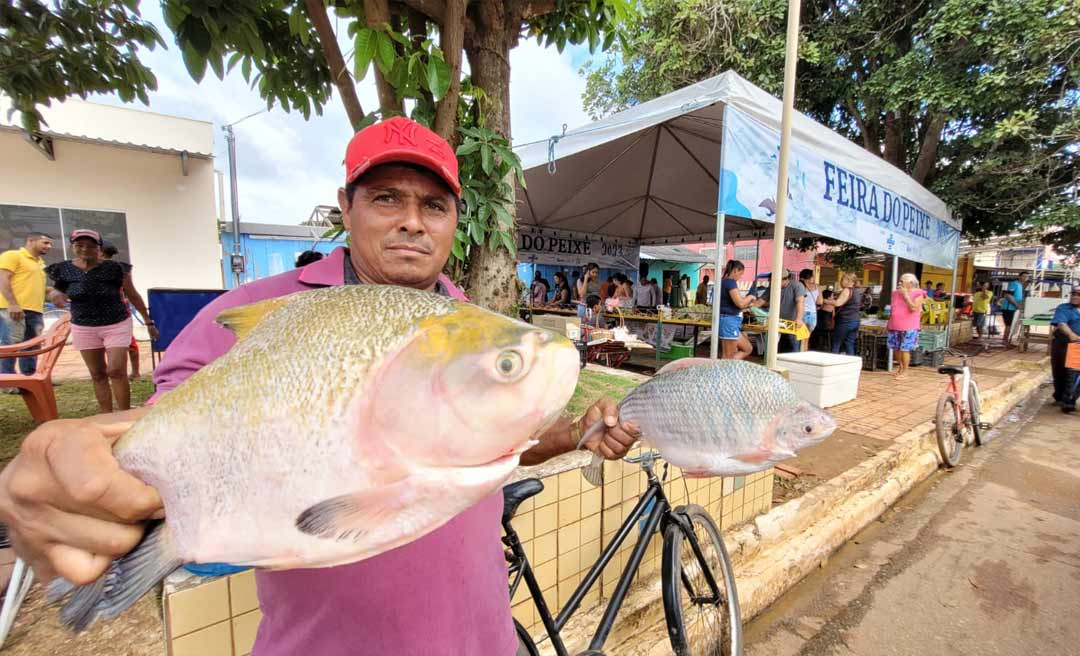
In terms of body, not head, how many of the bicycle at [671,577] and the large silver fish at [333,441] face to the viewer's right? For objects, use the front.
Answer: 2

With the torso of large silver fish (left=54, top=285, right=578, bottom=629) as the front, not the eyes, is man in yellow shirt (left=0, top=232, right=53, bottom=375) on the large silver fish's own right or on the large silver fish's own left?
on the large silver fish's own left

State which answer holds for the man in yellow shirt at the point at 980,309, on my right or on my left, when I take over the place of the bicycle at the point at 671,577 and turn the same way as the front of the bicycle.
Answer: on my left

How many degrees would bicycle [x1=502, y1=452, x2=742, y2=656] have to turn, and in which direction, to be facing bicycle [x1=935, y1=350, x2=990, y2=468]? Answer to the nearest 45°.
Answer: approximately 45° to its left

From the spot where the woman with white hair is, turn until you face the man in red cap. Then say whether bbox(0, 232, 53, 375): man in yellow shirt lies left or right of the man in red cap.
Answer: right

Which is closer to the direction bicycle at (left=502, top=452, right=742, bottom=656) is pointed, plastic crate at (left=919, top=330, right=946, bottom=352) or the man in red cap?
the plastic crate

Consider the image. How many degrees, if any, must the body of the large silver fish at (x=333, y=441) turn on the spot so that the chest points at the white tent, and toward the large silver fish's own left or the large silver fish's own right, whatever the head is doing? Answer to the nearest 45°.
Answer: approximately 45° to the large silver fish's own left

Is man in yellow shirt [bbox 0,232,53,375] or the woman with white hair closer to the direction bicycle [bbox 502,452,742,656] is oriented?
the woman with white hair

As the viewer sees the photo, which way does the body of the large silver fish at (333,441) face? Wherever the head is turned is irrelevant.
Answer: to the viewer's right

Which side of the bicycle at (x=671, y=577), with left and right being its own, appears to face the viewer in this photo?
right
